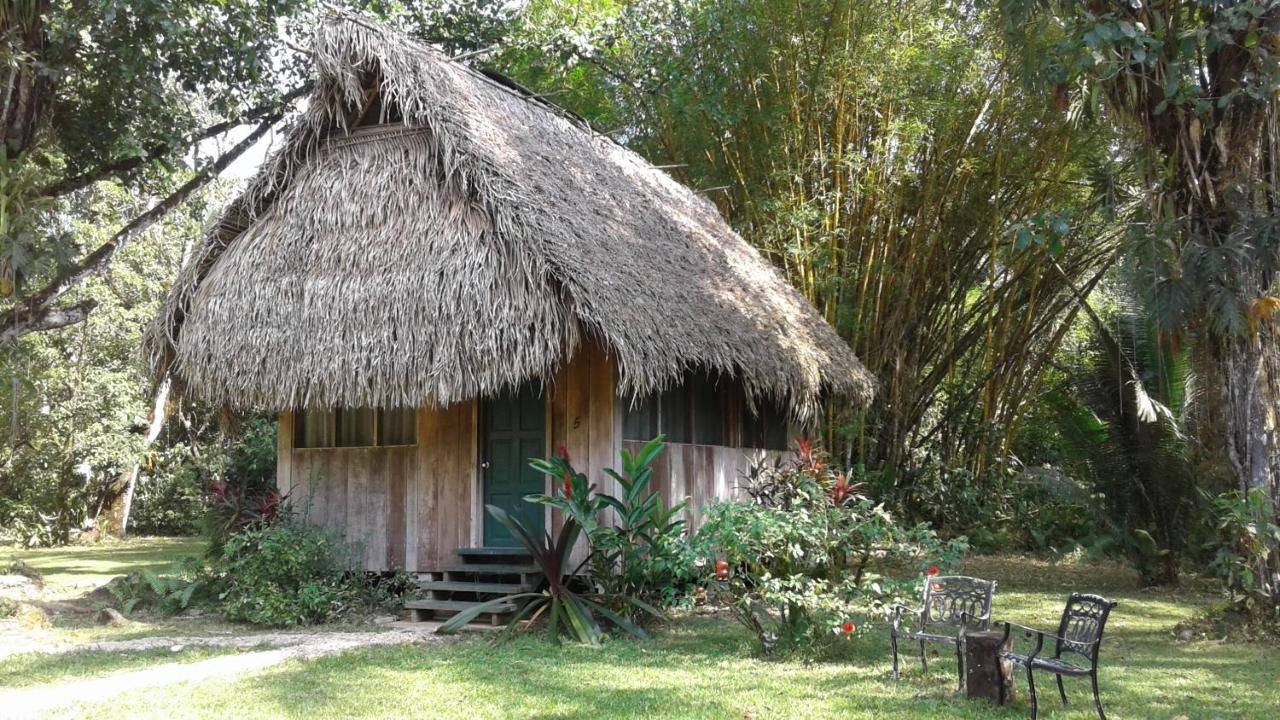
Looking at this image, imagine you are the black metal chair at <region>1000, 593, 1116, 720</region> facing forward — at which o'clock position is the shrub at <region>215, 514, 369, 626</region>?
The shrub is roughly at 2 o'clock from the black metal chair.

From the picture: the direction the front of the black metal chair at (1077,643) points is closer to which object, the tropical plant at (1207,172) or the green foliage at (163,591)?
the green foliage

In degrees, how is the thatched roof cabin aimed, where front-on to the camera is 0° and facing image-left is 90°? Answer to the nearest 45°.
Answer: approximately 45°

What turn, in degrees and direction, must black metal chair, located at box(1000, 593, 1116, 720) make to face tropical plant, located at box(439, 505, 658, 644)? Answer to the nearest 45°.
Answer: approximately 90° to its right

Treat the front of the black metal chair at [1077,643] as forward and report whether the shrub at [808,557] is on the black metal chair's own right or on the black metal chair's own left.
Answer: on the black metal chair's own right

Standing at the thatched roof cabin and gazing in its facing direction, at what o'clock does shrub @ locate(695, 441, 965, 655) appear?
The shrub is roughly at 9 o'clock from the thatched roof cabin.

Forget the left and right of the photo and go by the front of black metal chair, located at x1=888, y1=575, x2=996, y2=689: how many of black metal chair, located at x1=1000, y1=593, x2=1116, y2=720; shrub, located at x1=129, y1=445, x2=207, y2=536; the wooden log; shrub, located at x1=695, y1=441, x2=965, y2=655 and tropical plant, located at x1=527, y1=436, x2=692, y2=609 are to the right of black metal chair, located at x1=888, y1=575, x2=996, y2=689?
3

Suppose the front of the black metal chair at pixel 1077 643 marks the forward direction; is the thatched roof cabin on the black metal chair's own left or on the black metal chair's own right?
on the black metal chair's own right

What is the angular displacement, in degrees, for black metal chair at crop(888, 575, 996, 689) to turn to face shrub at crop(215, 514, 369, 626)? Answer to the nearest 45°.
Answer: approximately 45° to its right
